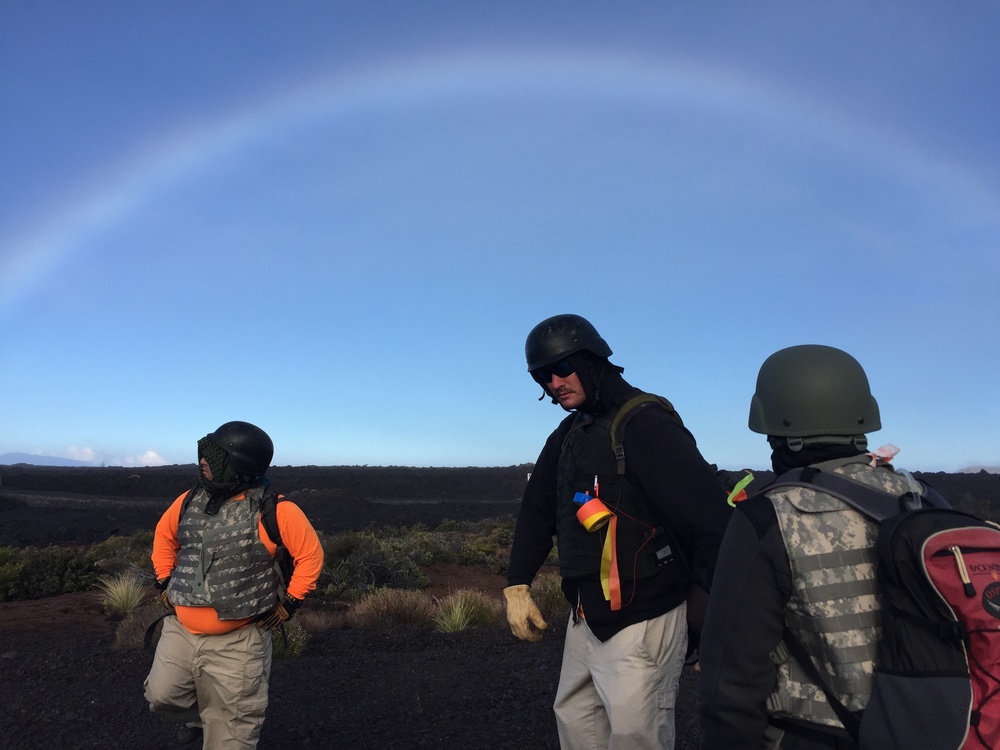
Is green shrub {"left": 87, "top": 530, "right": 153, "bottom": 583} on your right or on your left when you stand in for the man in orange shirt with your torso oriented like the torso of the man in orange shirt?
on your right

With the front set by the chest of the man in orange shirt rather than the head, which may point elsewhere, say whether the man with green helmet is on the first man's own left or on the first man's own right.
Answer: on the first man's own left

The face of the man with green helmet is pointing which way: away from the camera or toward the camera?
away from the camera

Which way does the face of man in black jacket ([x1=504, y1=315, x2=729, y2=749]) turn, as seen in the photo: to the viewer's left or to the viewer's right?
to the viewer's left

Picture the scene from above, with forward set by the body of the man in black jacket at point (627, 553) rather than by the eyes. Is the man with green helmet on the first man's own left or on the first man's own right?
on the first man's own left

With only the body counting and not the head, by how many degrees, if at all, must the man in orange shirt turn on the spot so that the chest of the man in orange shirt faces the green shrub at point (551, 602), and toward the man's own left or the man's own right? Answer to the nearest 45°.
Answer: approximately 180°

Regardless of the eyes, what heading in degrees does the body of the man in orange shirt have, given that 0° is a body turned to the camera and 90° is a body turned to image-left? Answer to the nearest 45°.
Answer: approximately 45°

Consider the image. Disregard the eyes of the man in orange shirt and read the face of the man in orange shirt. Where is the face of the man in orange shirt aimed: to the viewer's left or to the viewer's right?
to the viewer's left

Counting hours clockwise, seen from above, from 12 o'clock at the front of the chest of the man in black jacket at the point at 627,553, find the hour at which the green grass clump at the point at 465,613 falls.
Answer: The green grass clump is roughly at 4 o'clock from the man in black jacket.

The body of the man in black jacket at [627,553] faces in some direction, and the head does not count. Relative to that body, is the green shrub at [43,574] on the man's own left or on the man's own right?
on the man's own right

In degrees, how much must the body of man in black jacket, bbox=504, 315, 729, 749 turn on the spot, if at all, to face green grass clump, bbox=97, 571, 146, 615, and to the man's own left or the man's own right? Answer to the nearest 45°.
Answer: approximately 90° to the man's own right

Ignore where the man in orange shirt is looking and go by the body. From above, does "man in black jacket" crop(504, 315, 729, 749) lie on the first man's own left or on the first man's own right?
on the first man's own left

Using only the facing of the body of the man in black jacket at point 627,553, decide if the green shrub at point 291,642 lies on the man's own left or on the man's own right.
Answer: on the man's own right
